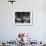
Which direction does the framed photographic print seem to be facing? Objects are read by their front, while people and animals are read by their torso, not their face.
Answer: toward the camera
